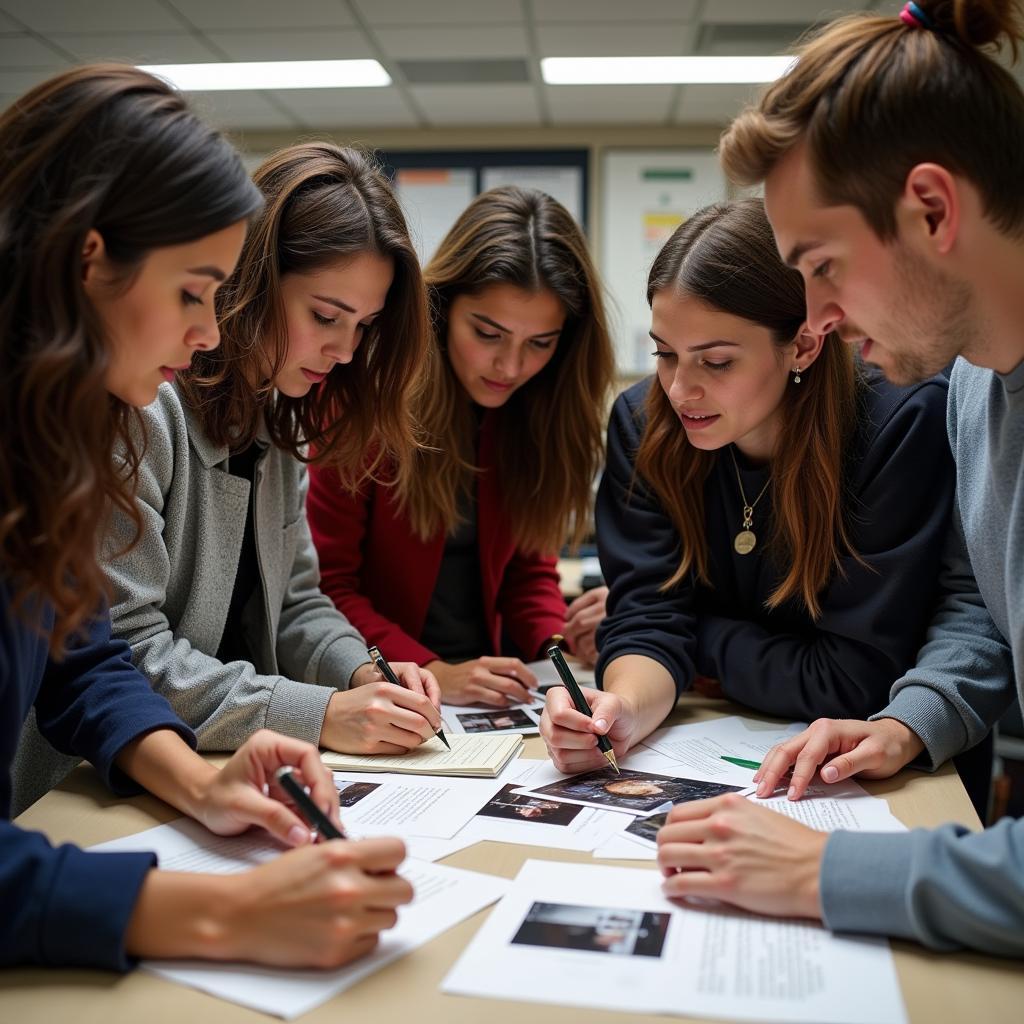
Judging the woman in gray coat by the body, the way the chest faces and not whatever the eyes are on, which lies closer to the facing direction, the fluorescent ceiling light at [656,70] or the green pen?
the green pen

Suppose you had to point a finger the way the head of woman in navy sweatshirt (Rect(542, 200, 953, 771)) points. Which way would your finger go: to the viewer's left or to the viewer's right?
to the viewer's left

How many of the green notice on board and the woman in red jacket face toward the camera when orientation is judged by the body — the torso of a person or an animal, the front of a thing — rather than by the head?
2

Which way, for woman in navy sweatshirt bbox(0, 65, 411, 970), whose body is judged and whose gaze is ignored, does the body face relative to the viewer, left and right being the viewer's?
facing to the right of the viewer

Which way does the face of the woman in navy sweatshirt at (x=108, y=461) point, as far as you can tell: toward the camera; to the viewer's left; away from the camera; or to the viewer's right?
to the viewer's right

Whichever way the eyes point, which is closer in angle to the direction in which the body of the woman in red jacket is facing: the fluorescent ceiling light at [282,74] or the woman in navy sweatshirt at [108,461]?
the woman in navy sweatshirt

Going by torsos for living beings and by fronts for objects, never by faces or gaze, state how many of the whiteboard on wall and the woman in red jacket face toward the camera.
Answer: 2
